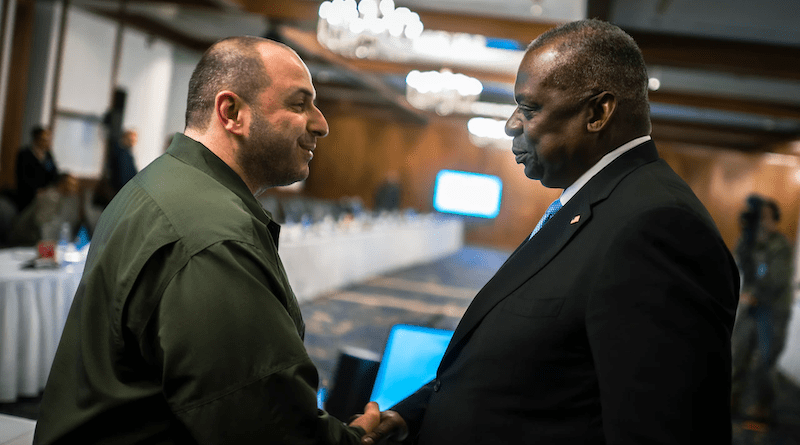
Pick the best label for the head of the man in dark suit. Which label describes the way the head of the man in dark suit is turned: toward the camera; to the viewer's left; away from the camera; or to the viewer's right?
to the viewer's left

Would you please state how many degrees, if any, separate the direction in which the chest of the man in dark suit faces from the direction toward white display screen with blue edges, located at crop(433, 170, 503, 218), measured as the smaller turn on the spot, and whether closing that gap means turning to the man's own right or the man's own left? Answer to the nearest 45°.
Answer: approximately 90° to the man's own right

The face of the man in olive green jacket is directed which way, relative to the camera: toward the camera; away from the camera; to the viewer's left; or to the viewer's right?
to the viewer's right

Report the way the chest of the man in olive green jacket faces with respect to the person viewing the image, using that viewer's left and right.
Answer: facing to the right of the viewer

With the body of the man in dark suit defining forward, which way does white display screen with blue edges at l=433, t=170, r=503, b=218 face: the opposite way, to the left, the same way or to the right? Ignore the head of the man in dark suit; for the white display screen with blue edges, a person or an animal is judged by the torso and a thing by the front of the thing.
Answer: to the left

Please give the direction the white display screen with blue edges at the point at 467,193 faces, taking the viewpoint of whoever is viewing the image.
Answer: facing the viewer

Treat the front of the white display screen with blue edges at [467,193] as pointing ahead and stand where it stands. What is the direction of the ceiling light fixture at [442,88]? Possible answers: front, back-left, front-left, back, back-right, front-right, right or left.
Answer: front
